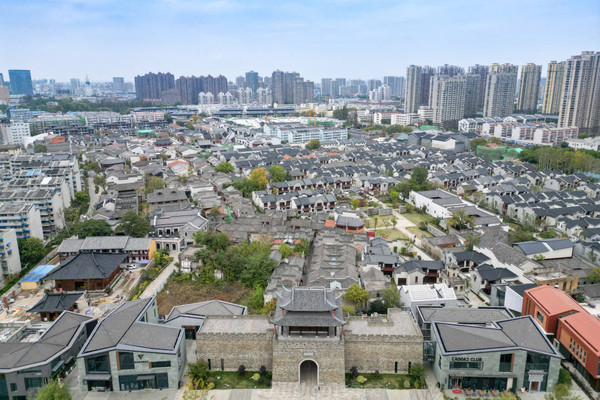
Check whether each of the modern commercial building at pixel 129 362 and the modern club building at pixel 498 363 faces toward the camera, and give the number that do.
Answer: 2

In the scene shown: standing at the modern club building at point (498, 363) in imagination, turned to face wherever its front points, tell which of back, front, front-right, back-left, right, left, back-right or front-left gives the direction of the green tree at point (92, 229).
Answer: right

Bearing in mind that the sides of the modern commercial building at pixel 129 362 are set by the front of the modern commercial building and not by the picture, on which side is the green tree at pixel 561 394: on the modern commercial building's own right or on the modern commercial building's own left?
on the modern commercial building's own left

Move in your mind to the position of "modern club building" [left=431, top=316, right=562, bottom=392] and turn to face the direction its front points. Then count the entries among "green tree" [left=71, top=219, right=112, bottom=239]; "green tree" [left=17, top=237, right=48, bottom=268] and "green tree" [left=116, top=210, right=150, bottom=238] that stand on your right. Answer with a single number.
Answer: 3

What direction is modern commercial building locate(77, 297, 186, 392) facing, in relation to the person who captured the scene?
facing the viewer

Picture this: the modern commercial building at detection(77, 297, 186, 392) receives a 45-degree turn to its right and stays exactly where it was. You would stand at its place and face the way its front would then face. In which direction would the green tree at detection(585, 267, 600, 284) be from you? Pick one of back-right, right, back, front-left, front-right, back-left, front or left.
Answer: back-left

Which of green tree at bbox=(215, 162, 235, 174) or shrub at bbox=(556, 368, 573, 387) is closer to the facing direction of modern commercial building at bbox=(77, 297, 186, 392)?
the shrub

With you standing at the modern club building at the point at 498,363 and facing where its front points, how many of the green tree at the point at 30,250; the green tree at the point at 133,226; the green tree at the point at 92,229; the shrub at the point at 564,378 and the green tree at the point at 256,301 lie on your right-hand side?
4

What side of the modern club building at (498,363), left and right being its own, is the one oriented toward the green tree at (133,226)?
right

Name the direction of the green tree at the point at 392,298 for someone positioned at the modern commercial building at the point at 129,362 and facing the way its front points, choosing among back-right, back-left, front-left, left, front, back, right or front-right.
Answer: left

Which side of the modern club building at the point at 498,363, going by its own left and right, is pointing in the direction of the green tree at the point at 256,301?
right

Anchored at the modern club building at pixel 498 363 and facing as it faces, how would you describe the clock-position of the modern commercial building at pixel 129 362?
the modern commercial building at pixel 129 362 is roughly at 2 o'clock from the modern club building at pixel 498 363.

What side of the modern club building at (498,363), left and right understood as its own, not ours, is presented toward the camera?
front

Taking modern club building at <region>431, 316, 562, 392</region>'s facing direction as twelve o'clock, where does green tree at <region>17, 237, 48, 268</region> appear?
The green tree is roughly at 3 o'clock from the modern club building.

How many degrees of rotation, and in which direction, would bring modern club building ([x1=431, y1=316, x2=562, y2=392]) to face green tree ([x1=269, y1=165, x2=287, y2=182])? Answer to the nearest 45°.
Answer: approximately 135° to its right

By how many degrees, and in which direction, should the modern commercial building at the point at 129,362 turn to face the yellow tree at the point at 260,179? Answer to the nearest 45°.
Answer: approximately 135° to its left
